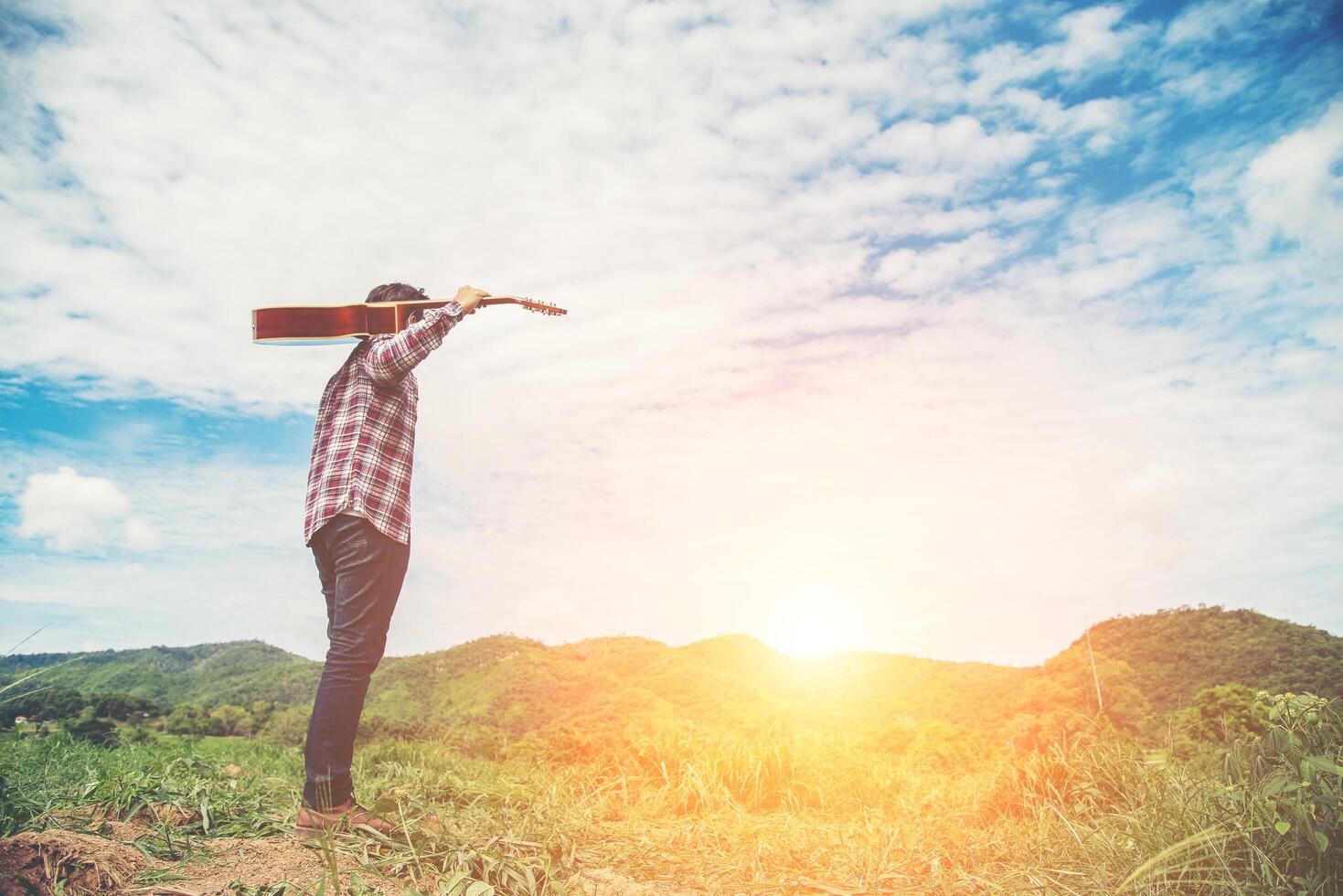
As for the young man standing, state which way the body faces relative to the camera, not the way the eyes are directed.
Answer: to the viewer's right
